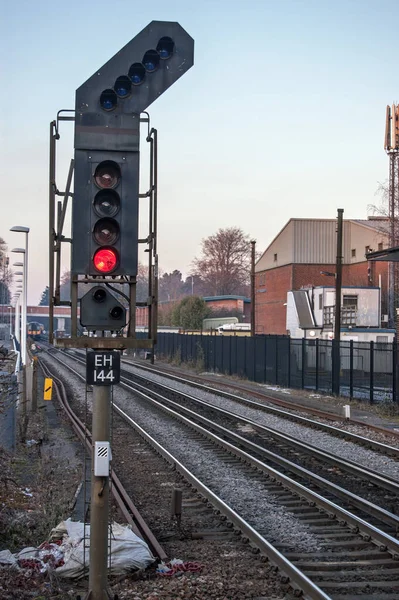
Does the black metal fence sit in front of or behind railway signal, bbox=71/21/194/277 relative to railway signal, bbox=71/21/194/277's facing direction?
behind

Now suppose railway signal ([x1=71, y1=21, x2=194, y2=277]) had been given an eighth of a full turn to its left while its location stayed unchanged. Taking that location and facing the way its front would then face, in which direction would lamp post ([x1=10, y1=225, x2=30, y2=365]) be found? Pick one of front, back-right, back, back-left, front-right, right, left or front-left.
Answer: back-left

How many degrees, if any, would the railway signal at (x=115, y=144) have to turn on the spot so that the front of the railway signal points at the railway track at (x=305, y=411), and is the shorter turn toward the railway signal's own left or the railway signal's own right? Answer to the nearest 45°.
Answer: approximately 180°

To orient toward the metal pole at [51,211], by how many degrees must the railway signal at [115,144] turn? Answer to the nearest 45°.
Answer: approximately 135° to its right

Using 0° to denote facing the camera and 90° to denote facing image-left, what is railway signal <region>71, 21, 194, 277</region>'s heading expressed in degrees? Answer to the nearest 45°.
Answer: approximately 0°
